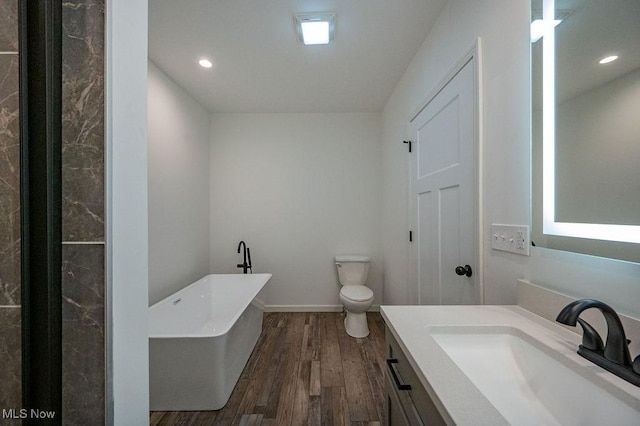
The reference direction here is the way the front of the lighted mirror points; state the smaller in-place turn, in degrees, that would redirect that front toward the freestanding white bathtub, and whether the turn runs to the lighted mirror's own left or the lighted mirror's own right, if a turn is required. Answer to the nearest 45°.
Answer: approximately 45° to the lighted mirror's own right

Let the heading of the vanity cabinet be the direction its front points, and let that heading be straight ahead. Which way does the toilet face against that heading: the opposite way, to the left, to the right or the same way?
to the left

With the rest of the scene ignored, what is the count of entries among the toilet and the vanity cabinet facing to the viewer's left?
1

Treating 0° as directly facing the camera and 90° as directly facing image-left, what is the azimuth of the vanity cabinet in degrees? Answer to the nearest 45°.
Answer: approximately 90°

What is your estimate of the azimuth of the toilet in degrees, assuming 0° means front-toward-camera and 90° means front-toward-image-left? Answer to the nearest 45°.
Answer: approximately 0°

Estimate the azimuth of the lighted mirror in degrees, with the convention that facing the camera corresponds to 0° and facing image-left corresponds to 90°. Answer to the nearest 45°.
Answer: approximately 45°

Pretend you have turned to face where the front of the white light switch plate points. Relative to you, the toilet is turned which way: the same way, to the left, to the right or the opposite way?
to the left

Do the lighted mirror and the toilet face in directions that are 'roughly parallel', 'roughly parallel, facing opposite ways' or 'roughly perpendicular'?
roughly perpendicular
